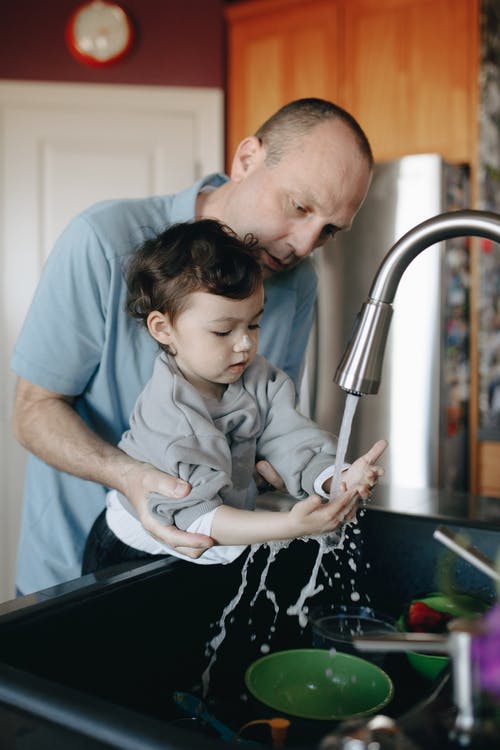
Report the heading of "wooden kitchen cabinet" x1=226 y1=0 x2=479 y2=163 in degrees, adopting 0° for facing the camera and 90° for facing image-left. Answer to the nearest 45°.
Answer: approximately 0°

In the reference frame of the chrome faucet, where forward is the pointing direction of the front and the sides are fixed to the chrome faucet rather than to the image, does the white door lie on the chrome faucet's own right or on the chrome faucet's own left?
on the chrome faucet's own right

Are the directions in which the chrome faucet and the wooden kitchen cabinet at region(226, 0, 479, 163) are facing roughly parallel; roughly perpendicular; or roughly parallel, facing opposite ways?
roughly perpendicular

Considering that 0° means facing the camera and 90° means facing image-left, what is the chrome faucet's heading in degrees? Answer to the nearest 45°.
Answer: approximately 90°

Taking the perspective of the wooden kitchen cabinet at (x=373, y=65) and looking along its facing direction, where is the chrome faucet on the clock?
The chrome faucet is roughly at 12 o'clock from the wooden kitchen cabinet.

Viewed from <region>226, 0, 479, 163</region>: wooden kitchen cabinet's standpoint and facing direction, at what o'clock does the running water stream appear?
The running water stream is roughly at 12 o'clock from the wooden kitchen cabinet.
